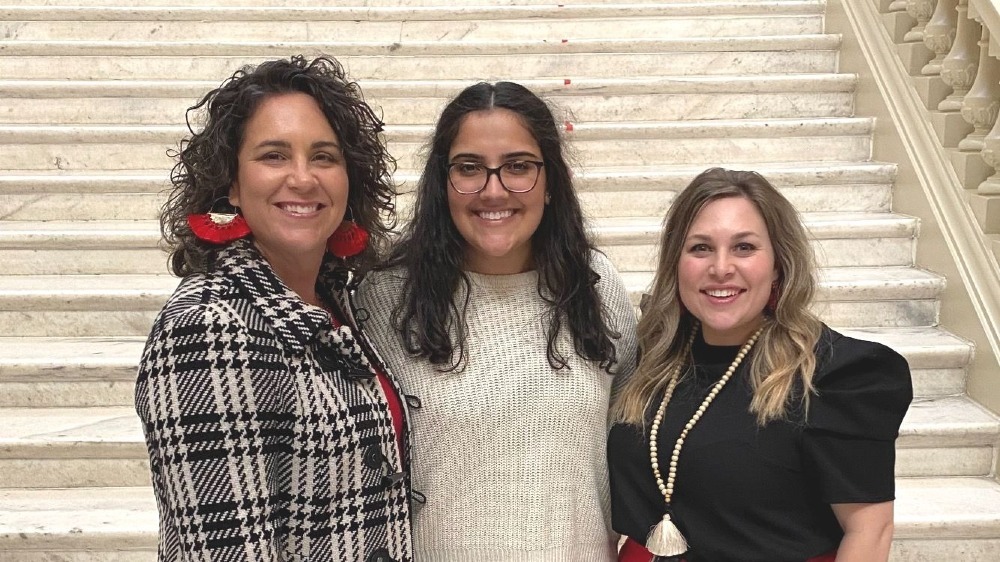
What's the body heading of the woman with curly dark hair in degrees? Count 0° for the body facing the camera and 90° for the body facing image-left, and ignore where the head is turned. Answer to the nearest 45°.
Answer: approximately 315°

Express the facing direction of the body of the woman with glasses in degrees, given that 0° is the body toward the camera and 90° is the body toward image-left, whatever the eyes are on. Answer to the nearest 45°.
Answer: approximately 0°

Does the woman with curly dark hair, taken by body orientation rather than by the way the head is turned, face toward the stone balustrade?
no

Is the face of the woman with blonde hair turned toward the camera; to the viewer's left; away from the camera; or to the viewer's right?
toward the camera

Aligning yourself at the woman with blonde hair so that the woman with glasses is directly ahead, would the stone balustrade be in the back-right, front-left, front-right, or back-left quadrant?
back-right

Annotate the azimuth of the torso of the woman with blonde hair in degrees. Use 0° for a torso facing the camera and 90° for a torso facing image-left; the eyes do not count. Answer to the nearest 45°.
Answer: approximately 45°

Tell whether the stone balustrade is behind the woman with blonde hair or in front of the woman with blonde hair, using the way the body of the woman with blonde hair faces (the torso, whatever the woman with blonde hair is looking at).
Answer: behind

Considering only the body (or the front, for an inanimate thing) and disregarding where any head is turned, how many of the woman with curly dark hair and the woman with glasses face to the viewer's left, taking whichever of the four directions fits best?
0

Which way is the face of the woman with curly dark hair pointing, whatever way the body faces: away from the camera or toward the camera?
toward the camera

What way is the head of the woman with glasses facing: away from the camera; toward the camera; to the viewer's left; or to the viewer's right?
toward the camera

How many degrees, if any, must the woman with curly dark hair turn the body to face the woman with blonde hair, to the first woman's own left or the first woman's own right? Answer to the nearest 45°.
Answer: approximately 45° to the first woman's own left
